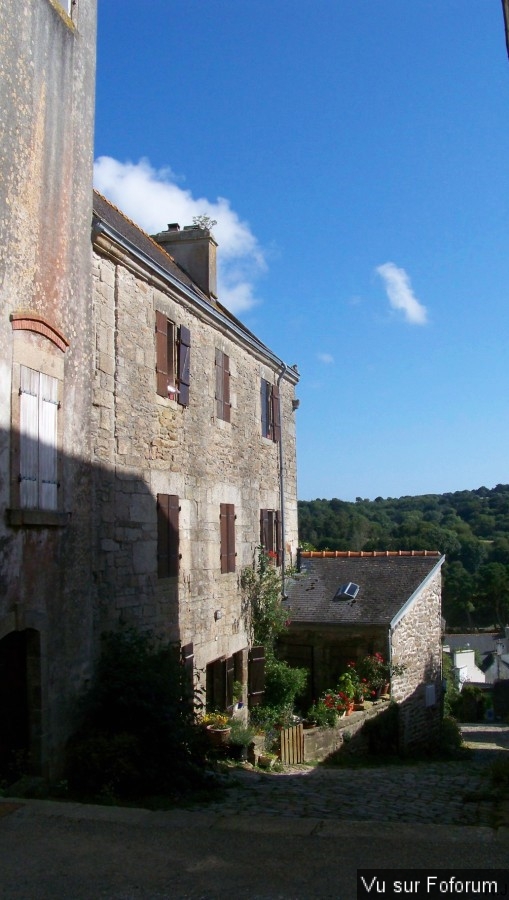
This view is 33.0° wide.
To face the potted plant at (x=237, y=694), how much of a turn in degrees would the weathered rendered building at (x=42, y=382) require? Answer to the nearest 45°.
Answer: approximately 90° to its left

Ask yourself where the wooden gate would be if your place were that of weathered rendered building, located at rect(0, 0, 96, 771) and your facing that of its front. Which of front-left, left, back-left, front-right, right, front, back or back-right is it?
left

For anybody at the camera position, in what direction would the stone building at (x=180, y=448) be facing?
facing the viewer and to the right of the viewer

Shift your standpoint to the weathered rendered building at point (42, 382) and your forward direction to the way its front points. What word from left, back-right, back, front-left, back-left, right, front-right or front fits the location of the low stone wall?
left

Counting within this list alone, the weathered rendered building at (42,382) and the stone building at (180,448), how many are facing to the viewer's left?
0

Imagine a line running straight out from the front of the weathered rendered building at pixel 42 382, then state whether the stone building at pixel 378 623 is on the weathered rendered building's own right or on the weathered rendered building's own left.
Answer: on the weathered rendered building's own left

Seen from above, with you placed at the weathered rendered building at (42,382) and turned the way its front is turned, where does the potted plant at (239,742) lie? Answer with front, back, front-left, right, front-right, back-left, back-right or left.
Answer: left

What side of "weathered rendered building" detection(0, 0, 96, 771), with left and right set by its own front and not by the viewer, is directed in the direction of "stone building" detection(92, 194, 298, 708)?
left
